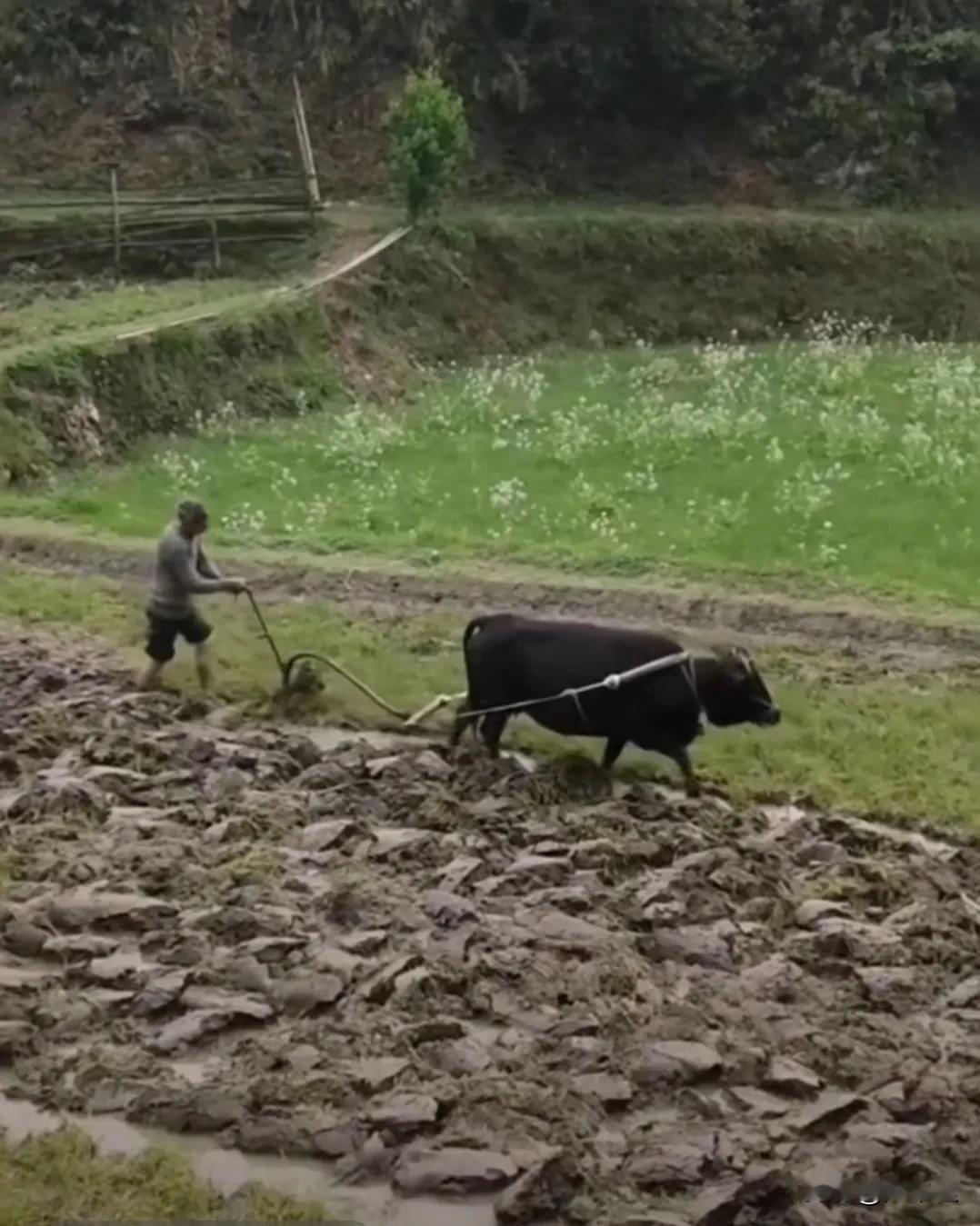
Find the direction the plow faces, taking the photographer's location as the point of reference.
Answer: facing to the right of the viewer

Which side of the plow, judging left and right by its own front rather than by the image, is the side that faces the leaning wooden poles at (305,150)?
left

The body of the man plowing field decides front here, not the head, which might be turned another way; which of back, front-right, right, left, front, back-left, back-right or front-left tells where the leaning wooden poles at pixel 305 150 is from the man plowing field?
left

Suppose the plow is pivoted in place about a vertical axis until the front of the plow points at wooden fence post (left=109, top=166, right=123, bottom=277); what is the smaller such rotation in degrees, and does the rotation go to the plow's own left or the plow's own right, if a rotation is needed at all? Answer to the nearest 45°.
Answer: approximately 90° to the plow's own left

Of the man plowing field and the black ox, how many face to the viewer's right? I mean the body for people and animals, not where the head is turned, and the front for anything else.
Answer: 2

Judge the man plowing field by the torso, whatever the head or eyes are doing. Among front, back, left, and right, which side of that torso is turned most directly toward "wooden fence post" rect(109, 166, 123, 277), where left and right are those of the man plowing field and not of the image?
left

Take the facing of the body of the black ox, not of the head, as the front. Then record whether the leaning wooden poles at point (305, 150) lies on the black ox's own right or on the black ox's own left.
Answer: on the black ox's own left

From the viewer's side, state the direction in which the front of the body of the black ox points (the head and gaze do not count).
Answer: to the viewer's right

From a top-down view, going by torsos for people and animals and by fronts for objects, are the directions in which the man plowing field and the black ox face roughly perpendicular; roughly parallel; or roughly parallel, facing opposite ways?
roughly parallel

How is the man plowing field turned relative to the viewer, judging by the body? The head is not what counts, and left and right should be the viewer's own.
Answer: facing to the right of the viewer
